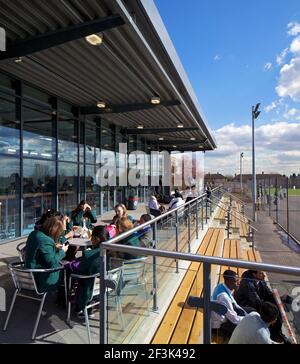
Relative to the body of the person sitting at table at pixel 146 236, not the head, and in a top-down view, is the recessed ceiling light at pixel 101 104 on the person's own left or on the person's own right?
on the person's own right

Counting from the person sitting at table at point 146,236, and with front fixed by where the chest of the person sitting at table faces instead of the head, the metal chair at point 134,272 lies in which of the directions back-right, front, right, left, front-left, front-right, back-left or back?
left

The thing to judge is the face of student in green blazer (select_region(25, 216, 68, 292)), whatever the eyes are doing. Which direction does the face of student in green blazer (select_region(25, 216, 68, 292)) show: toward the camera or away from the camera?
away from the camera

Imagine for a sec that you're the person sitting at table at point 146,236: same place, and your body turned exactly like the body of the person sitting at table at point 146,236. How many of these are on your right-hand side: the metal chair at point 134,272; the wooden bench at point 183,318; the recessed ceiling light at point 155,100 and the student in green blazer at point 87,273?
1

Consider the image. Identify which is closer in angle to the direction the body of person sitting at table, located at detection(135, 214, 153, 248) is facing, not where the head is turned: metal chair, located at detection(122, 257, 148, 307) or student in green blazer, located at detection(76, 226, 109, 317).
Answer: the student in green blazer

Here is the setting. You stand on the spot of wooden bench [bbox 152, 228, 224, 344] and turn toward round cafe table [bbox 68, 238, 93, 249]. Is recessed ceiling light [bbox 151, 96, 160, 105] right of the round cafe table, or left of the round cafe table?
right

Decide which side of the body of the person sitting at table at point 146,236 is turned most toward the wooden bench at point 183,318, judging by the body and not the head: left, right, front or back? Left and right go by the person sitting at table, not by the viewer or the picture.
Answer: left

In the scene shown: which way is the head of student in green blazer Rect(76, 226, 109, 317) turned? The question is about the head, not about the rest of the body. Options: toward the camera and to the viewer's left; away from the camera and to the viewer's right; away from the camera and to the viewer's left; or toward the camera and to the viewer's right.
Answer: away from the camera and to the viewer's left

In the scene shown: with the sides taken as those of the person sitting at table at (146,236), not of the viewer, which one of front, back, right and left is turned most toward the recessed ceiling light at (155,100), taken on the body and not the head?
right

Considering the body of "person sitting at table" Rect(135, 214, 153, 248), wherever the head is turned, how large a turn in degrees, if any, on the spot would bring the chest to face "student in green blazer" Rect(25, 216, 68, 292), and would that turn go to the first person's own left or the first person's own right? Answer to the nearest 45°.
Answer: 0° — they already face them

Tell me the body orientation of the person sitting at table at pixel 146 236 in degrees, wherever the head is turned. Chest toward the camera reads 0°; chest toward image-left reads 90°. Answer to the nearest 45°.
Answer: approximately 90°
